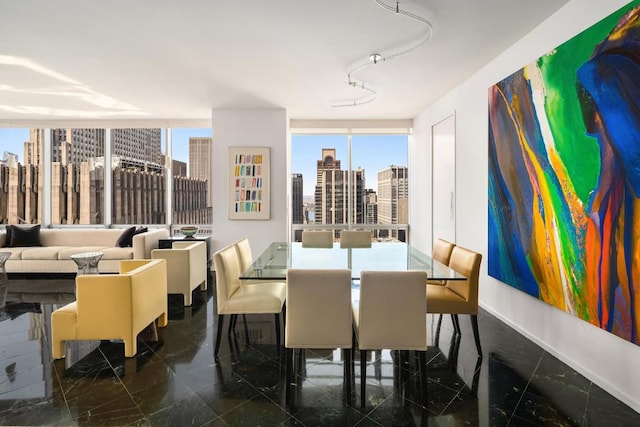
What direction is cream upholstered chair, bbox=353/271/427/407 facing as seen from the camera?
away from the camera

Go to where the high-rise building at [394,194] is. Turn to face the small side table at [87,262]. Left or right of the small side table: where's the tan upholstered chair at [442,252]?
left

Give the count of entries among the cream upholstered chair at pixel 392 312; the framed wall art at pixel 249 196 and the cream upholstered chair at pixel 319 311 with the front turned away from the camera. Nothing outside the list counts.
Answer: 2

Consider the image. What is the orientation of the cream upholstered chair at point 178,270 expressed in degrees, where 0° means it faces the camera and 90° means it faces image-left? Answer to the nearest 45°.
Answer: approximately 135°

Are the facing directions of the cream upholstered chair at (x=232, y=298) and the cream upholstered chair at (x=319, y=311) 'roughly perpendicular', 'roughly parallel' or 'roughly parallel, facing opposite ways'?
roughly perpendicular

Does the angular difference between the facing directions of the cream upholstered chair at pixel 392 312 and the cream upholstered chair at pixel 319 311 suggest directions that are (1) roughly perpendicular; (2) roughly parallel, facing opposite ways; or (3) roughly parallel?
roughly parallel

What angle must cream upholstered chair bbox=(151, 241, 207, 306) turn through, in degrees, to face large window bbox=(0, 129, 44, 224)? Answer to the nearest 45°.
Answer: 0° — it already faces it

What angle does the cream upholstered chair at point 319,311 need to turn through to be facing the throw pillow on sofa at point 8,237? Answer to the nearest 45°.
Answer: approximately 45° to its left

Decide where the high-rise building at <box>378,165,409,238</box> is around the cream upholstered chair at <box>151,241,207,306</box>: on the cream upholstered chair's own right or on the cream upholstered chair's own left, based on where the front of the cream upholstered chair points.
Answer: on the cream upholstered chair's own right

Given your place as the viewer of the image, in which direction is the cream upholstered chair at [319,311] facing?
facing away from the viewer

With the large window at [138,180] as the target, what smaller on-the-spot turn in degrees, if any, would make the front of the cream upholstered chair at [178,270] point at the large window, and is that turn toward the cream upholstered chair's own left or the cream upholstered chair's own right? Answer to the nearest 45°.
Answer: approximately 45° to the cream upholstered chair's own right

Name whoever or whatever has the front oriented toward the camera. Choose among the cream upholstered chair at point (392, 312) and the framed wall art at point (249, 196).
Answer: the framed wall art
